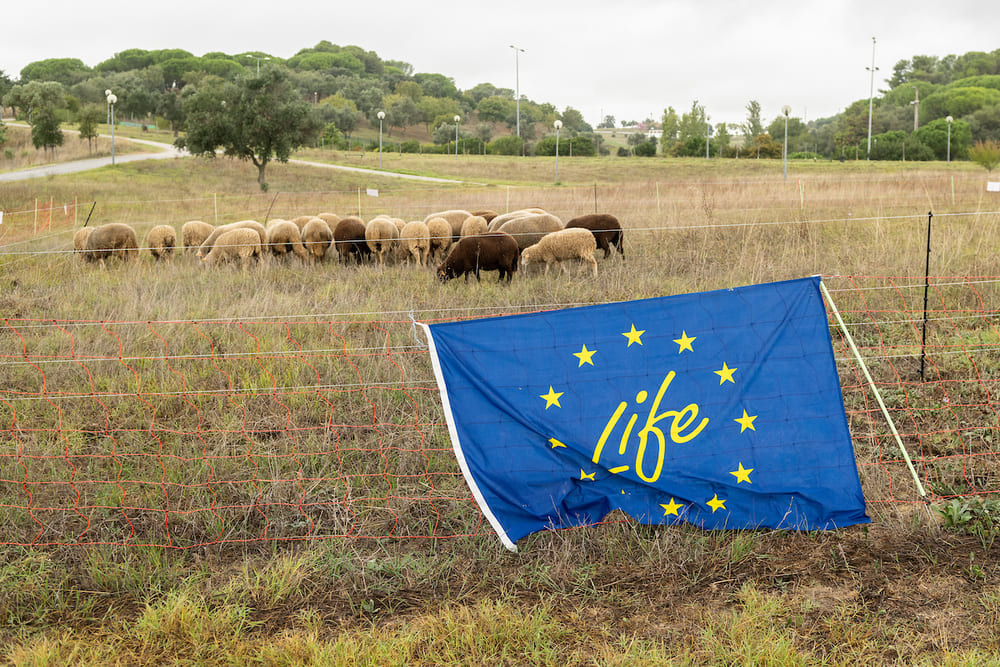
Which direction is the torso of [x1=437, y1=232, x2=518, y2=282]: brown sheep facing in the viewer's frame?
to the viewer's left

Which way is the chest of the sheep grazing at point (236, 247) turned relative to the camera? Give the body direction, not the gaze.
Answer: to the viewer's left

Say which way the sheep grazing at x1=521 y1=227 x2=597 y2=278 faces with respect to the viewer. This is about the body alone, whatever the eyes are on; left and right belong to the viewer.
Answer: facing to the left of the viewer

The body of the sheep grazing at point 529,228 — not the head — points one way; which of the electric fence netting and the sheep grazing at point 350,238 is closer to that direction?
the sheep grazing

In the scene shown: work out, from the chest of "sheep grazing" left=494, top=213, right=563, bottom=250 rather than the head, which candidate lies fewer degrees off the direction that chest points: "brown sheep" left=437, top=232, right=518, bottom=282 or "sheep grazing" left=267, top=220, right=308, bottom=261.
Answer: the sheep grazing
